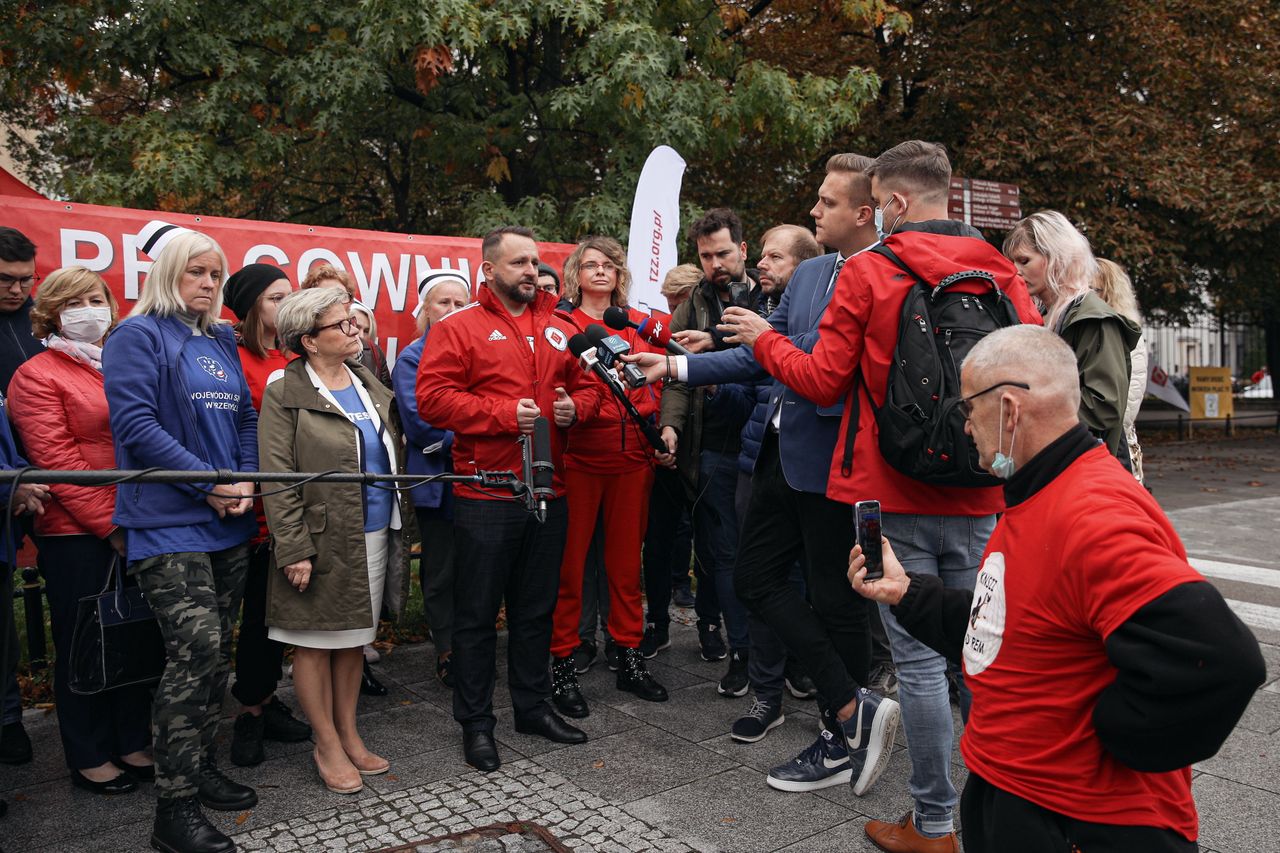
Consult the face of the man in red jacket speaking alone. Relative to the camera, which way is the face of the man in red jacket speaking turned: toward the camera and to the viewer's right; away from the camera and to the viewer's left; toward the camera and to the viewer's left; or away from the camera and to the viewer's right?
toward the camera and to the viewer's right

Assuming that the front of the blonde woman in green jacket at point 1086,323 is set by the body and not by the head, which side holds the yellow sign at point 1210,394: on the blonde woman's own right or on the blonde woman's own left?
on the blonde woman's own right

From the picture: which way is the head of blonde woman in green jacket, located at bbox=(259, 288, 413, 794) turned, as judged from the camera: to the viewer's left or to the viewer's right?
to the viewer's right

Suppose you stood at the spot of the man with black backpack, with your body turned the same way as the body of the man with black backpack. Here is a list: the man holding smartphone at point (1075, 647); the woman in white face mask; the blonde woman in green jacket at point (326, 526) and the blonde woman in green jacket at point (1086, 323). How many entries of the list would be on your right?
1

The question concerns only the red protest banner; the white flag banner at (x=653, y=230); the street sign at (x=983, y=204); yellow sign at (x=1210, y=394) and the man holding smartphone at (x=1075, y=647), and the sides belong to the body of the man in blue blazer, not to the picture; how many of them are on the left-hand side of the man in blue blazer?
1

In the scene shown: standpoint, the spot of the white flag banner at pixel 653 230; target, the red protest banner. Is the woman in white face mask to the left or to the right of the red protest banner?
left

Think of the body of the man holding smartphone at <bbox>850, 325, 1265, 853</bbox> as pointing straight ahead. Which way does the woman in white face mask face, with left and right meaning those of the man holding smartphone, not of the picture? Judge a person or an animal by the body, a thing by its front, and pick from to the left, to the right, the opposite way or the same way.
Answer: the opposite way

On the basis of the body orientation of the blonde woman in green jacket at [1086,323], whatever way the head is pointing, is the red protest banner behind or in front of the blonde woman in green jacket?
in front

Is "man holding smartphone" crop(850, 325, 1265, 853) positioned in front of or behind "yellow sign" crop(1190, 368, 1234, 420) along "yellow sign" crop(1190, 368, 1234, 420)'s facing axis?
in front

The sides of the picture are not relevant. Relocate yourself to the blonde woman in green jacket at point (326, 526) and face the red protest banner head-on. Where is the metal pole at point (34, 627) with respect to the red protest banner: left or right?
left

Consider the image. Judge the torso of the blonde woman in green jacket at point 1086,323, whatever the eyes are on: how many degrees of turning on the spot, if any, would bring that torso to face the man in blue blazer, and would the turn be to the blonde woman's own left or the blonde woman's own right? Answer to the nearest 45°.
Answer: approximately 45° to the blonde woman's own left

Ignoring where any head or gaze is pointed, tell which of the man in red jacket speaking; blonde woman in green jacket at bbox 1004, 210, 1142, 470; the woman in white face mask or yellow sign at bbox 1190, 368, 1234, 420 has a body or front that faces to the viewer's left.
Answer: the blonde woman in green jacket

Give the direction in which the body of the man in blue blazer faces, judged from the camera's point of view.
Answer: to the viewer's left

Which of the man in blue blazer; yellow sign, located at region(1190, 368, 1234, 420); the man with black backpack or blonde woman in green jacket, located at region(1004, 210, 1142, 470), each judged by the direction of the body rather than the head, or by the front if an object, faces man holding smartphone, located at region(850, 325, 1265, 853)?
the yellow sign
